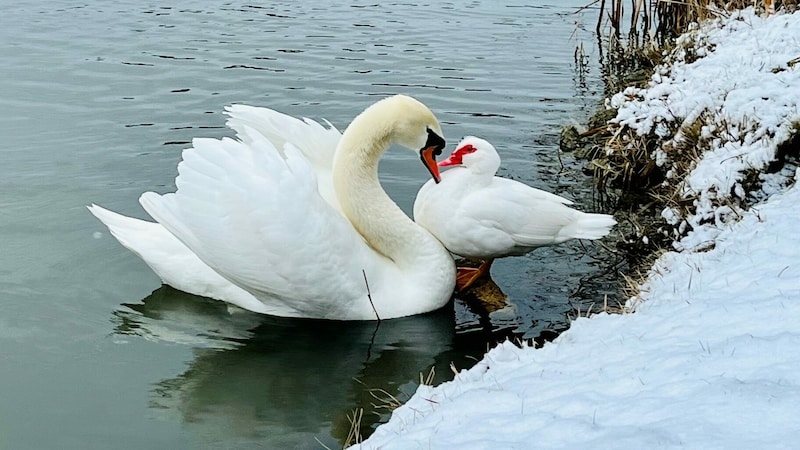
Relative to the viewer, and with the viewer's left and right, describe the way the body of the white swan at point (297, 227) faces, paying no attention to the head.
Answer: facing to the right of the viewer

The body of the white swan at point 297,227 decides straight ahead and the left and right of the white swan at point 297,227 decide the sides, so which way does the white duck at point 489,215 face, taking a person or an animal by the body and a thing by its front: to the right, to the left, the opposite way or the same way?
the opposite way

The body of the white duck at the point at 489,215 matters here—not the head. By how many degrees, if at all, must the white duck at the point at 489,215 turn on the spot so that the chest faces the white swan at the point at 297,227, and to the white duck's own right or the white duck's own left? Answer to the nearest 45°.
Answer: approximately 45° to the white duck's own left

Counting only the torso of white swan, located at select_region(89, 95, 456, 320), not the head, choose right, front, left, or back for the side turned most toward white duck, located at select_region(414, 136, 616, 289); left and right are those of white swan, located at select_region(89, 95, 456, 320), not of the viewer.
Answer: front

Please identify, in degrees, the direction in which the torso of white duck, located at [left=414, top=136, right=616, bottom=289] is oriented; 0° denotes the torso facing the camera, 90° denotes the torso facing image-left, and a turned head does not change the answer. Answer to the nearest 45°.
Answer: approximately 90°
